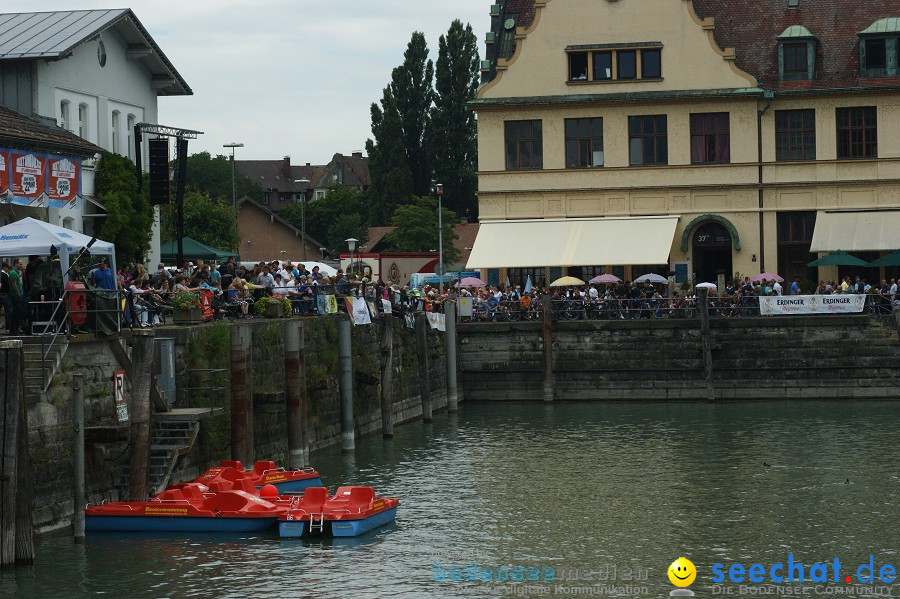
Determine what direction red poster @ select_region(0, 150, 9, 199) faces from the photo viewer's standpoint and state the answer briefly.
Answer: facing the viewer

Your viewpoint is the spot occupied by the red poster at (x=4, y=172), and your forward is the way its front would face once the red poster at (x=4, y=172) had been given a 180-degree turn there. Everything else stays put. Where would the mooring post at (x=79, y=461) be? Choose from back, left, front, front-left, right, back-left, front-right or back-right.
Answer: back

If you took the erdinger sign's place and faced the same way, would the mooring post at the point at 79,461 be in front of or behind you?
in front

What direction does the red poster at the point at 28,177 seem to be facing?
toward the camera

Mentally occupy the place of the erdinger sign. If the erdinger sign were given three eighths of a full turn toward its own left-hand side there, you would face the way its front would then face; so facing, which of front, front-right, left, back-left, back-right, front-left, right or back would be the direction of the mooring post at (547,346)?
back-left

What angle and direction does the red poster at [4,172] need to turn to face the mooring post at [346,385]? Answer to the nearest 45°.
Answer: approximately 90° to its left

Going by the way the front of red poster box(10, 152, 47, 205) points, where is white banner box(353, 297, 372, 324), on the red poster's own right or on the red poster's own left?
on the red poster's own left

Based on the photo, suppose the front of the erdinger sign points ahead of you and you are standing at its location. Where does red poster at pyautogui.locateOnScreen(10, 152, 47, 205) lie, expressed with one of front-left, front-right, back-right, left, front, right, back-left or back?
front-right

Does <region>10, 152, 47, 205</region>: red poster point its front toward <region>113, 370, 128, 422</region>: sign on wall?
yes

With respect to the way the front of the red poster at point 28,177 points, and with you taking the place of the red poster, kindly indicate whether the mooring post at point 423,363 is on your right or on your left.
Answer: on your left

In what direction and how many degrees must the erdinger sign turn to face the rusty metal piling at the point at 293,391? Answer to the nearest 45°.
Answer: approximately 45° to its right

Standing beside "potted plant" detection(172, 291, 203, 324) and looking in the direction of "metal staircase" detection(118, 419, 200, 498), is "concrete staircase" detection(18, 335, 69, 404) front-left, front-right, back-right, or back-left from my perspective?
front-right

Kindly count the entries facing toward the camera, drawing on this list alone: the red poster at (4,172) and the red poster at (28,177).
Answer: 2

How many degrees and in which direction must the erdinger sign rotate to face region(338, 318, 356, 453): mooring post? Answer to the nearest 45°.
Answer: approximately 45° to its right

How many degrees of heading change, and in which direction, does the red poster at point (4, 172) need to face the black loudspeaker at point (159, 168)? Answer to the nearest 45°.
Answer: approximately 135° to its left

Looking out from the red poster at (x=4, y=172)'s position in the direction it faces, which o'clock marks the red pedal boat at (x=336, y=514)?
The red pedal boat is roughly at 11 o'clock from the red poster.

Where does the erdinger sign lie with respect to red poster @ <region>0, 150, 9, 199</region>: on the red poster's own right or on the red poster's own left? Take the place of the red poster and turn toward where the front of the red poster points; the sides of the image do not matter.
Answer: on the red poster's own left
